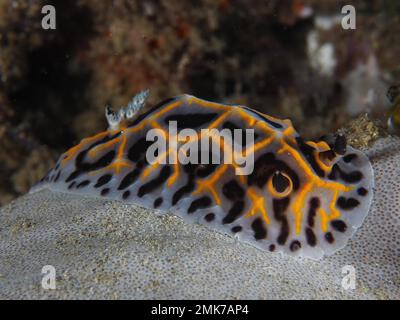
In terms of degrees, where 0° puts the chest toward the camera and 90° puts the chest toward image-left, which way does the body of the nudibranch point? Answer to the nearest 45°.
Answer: approximately 315°
